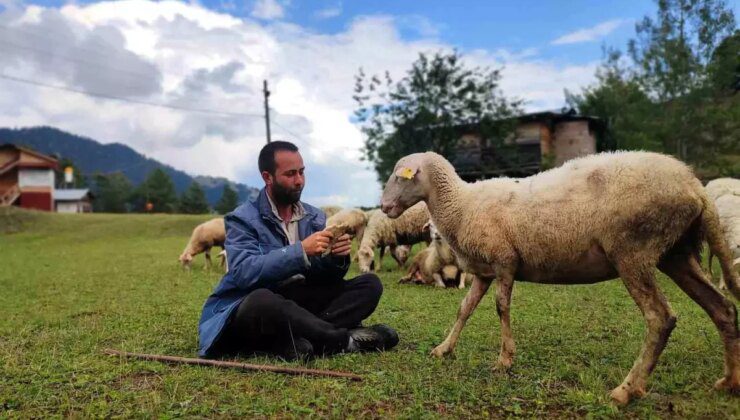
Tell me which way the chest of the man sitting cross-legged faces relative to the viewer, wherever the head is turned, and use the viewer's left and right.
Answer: facing the viewer and to the right of the viewer

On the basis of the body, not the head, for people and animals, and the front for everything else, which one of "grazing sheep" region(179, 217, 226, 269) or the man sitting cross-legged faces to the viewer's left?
the grazing sheep

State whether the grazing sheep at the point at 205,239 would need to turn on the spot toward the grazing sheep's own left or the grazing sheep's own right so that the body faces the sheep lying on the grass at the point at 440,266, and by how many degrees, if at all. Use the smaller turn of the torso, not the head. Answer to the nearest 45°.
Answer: approximately 135° to the grazing sheep's own left

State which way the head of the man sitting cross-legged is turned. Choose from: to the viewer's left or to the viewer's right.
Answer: to the viewer's right

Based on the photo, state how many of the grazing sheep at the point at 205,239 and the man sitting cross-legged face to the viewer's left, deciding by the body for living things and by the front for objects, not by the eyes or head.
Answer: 1

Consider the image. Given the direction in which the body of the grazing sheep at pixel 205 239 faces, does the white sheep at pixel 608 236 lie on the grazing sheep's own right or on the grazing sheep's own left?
on the grazing sheep's own left

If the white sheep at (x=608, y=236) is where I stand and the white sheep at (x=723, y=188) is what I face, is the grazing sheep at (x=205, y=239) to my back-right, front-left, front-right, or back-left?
front-left

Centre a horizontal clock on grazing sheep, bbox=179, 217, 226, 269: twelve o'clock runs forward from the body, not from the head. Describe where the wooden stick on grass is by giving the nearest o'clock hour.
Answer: The wooden stick on grass is roughly at 9 o'clock from the grazing sheep.

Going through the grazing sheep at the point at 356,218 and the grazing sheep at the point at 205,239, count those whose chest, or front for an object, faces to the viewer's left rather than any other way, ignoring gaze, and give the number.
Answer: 2

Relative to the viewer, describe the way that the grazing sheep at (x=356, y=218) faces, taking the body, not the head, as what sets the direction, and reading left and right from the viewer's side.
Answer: facing to the left of the viewer

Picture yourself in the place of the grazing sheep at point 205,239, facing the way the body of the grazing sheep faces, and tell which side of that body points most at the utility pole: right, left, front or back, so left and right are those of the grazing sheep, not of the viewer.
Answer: right

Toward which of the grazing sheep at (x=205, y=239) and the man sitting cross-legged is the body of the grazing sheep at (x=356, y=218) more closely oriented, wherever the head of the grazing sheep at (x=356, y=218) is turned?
the grazing sheep

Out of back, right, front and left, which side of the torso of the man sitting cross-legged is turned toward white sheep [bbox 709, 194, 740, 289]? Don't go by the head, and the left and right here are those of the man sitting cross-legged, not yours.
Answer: left

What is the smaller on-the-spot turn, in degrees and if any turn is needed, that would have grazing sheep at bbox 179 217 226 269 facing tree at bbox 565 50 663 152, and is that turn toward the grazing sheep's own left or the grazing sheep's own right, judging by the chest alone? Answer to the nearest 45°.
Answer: approximately 135° to the grazing sheep's own right

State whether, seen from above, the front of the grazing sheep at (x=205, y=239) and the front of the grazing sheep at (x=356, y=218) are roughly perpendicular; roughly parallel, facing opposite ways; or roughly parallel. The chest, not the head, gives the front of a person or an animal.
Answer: roughly parallel

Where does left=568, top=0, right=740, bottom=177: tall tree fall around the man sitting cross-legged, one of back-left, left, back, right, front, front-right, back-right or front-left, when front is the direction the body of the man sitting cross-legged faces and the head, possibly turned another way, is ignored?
left

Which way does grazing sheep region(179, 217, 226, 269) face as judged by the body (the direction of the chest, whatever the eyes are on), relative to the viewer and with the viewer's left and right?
facing to the left of the viewer

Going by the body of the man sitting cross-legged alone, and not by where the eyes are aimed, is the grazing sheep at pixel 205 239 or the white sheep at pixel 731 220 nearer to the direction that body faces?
the white sheep

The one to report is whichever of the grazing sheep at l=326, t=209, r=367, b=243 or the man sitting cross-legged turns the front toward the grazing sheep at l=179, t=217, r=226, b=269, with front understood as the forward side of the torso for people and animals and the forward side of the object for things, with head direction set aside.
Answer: the grazing sheep at l=326, t=209, r=367, b=243
